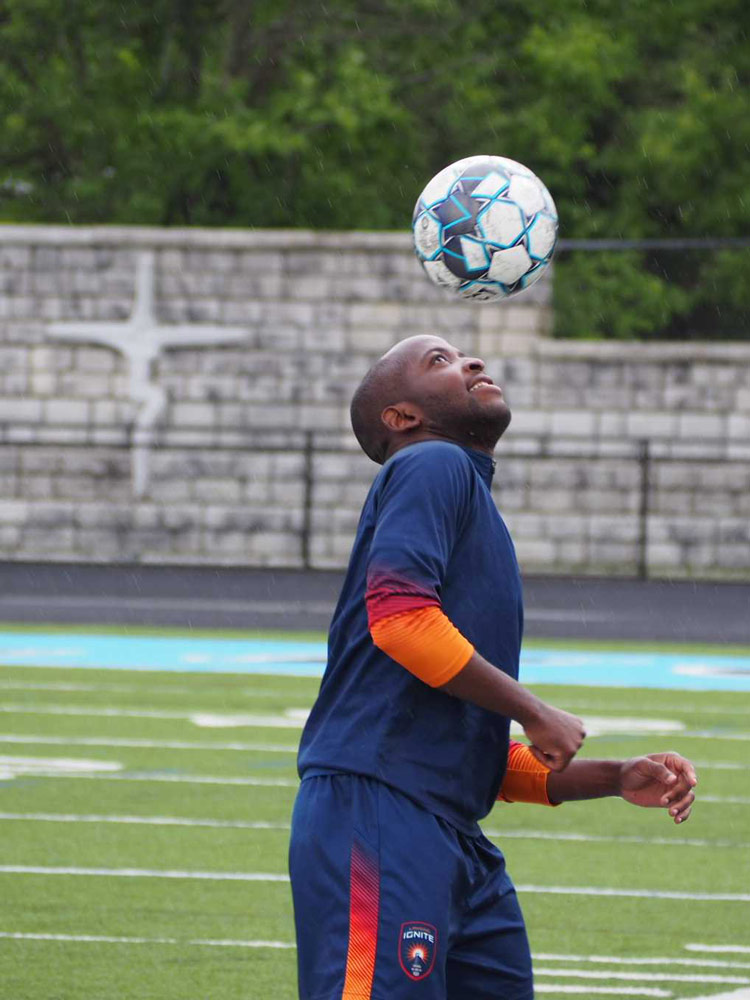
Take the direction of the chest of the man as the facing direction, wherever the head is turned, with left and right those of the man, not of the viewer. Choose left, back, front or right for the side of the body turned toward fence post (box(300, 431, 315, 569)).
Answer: left

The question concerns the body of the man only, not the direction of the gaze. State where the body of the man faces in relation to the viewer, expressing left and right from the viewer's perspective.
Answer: facing to the right of the viewer
